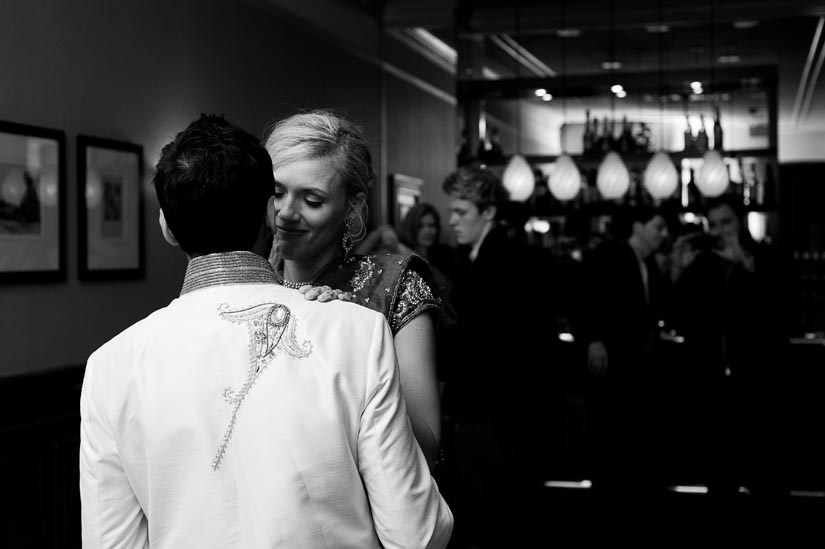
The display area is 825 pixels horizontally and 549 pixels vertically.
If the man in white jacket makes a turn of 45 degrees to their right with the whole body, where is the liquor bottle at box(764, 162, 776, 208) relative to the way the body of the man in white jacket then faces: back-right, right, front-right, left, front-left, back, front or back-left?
front

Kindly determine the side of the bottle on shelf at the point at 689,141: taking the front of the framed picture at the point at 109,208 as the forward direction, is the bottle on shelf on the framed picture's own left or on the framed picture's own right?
on the framed picture's own left

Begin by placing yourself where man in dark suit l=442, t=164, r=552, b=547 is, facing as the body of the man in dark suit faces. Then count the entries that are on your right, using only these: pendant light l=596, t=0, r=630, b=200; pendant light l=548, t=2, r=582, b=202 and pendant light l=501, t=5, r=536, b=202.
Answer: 3

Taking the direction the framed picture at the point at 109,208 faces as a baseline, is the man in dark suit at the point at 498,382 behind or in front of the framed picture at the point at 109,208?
in front

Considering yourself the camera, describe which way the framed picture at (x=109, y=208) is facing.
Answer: facing the viewer and to the right of the viewer

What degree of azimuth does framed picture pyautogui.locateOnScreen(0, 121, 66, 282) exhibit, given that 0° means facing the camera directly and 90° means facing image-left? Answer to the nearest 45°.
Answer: approximately 315°

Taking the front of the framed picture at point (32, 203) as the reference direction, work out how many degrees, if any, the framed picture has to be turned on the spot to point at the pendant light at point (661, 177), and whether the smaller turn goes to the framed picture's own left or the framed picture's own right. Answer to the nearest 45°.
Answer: approximately 45° to the framed picture's own left

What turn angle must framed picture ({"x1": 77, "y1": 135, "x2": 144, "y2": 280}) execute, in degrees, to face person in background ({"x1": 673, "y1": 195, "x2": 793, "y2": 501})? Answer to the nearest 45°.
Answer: approximately 45° to its left

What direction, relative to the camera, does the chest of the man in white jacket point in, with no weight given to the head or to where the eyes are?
away from the camera

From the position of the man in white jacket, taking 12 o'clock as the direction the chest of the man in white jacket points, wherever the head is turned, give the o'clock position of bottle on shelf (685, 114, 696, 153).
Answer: The bottle on shelf is roughly at 1 o'clock from the man in white jacket.

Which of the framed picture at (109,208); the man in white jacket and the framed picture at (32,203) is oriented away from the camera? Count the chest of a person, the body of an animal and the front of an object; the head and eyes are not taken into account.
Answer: the man in white jacket
